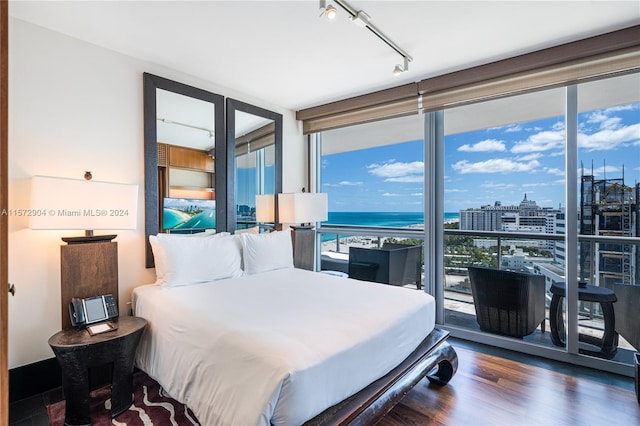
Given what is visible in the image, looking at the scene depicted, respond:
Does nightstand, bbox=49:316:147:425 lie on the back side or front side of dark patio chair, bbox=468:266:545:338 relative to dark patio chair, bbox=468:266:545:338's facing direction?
on the back side

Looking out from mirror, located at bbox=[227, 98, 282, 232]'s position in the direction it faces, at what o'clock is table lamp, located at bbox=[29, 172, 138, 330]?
The table lamp is roughly at 3 o'clock from the mirror.

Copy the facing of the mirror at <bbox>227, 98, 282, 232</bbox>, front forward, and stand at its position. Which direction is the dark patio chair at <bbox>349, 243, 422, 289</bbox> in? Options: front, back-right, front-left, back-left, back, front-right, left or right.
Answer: front-left

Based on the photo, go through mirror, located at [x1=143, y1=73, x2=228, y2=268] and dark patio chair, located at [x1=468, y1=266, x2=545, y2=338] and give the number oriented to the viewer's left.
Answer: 0

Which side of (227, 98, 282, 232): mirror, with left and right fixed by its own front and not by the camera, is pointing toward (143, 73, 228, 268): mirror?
right

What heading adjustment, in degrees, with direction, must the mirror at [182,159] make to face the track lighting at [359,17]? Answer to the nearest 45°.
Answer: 0° — it already faces it

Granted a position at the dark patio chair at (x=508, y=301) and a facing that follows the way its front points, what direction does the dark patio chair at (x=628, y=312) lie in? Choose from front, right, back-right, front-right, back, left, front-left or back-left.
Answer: front-right

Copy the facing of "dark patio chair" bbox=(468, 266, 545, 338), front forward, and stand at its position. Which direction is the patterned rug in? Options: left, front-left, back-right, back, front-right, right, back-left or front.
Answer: back

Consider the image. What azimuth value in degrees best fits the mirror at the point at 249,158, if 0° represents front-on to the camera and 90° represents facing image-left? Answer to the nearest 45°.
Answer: approximately 315°
